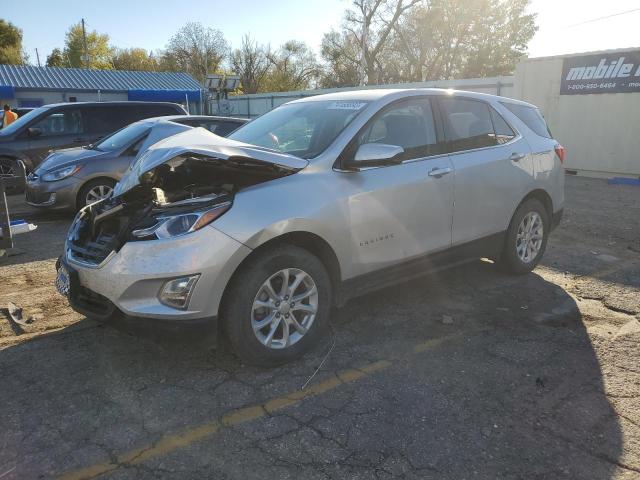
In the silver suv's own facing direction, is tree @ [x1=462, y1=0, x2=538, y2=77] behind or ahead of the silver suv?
behind

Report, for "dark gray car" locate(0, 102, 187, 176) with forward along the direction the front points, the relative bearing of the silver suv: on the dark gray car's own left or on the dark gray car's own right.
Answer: on the dark gray car's own left

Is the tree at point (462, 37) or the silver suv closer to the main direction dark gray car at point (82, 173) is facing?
the silver suv

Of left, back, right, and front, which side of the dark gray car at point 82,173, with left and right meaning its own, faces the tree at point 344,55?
back

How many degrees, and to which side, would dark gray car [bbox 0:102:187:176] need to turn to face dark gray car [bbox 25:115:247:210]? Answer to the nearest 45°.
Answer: approximately 90° to its left

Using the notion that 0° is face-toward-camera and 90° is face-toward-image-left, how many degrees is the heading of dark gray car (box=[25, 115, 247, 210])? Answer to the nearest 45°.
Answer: approximately 45°

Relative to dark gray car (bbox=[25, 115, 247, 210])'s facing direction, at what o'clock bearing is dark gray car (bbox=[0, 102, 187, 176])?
dark gray car (bbox=[0, 102, 187, 176]) is roughly at 4 o'clock from dark gray car (bbox=[25, 115, 247, 210]).

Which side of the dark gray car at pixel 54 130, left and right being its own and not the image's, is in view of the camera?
left

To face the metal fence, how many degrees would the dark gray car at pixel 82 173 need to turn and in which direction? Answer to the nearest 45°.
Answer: approximately 135° to its right
